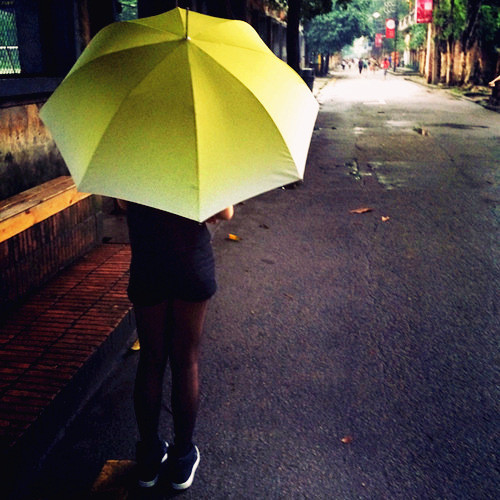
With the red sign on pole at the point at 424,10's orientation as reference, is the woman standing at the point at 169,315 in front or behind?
in front

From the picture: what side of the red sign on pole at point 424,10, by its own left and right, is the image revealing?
front

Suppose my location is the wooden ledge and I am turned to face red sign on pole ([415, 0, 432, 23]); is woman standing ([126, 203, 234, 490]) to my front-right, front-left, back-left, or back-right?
back-right

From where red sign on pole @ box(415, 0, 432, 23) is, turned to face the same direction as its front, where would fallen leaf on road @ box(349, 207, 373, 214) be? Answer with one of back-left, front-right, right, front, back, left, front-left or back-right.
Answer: front

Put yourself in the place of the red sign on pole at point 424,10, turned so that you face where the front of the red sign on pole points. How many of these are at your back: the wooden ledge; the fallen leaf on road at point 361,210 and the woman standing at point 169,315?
0

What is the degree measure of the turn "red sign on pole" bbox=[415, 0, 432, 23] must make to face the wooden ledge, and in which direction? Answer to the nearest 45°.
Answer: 0° — it already faces it
